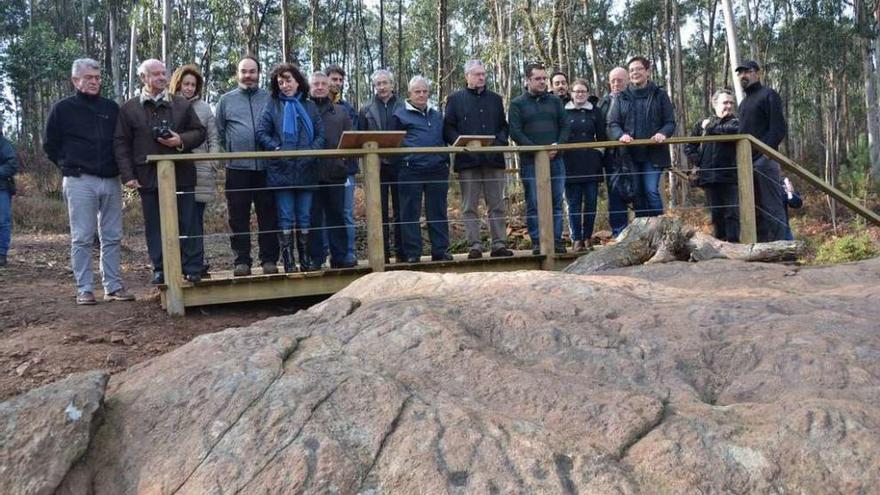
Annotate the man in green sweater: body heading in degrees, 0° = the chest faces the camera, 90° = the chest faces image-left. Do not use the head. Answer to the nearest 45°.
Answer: approximately 0°

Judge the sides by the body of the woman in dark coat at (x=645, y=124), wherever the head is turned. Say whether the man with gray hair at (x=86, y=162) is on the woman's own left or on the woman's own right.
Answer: on the woman's own right

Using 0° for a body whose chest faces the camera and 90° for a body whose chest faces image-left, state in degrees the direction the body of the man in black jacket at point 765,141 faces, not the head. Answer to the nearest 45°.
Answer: approximately 45°

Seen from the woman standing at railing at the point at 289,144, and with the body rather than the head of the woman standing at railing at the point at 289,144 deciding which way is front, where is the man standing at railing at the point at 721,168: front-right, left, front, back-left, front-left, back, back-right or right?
left

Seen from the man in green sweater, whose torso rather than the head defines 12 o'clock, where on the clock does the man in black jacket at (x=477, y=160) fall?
The man in black jacket is roughly at 2 o'clock from the man in green sweater.

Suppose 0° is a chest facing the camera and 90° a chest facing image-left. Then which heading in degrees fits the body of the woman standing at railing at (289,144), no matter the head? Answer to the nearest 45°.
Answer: approximately 0°

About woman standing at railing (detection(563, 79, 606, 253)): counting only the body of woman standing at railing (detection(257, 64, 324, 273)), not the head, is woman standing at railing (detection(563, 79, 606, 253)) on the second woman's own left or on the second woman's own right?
on the second woman's own left

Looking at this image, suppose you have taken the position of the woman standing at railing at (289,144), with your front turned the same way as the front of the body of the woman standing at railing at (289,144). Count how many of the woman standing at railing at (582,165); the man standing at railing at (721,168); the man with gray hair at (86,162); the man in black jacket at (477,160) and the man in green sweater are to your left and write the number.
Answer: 4

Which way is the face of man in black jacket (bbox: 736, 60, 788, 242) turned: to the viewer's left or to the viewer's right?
to the viewer's left

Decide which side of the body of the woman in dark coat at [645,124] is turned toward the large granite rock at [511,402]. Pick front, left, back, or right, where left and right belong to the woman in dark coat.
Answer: front

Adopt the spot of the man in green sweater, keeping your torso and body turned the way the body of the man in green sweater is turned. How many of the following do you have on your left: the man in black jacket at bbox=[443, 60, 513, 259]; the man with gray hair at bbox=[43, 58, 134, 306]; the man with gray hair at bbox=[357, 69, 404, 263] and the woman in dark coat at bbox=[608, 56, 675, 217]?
1
